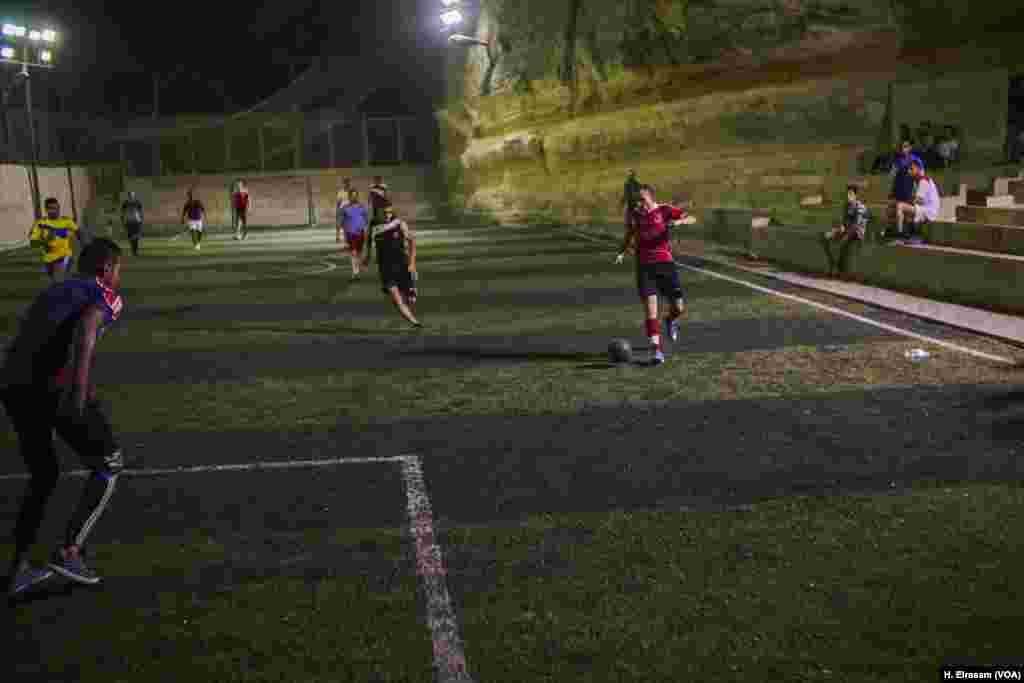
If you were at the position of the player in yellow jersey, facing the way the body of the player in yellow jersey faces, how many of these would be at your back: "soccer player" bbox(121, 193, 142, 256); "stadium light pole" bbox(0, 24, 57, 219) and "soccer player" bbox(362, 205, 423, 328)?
2

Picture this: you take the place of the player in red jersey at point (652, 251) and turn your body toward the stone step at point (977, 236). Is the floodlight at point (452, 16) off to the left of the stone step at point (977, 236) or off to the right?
left

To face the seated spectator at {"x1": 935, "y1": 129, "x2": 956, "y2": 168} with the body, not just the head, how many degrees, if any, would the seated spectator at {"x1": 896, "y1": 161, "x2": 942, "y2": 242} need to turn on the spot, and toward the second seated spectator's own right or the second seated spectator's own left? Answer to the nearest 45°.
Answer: approximately 90° to the second seated spectator's own right

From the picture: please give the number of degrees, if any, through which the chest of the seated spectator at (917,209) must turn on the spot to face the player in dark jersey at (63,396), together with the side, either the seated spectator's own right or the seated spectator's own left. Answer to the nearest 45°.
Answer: approximately 90° to the seated spectator's own left

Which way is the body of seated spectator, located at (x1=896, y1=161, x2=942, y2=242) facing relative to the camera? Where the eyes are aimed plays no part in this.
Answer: to the viewer's left

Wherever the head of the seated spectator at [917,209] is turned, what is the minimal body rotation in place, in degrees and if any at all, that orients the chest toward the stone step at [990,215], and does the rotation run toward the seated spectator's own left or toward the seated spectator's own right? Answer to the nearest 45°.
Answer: approximately 180°

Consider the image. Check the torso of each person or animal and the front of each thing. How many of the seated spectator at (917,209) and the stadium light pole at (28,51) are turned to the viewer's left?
1

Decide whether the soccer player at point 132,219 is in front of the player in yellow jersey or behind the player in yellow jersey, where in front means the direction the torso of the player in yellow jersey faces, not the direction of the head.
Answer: behind

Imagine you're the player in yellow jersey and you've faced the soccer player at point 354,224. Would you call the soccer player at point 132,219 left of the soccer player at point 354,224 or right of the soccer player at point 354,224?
left
